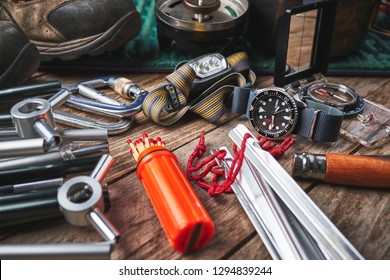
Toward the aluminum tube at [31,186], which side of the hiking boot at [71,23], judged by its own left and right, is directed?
right

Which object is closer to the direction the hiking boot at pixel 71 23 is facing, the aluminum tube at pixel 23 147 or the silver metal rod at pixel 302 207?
the silver metal rod

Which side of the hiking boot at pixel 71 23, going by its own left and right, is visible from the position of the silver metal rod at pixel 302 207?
right

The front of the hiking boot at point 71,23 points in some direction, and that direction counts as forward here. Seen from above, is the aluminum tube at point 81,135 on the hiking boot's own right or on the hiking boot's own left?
on the hiking boot's own right

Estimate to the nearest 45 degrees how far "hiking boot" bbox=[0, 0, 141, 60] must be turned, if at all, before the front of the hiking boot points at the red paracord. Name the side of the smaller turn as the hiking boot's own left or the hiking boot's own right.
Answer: approximately 90° to the hiking boot's own right

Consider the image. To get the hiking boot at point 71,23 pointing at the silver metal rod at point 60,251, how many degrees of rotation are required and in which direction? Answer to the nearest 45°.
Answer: approximately 90° to its right

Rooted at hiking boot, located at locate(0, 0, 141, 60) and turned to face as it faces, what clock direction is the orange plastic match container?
The orange plastic match container is roughly at 3 o'clock from the hiking boot.

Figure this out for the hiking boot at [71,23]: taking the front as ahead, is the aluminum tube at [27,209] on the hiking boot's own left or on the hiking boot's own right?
on the hiking boot's own right

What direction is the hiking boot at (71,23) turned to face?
to the viewer's right

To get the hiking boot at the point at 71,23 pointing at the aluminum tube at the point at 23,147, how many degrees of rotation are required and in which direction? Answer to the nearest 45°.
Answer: approximately 90° to its right
